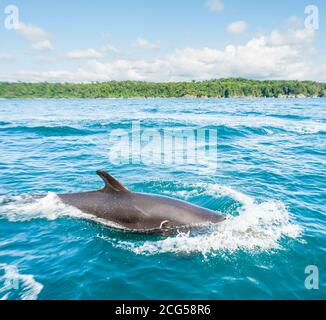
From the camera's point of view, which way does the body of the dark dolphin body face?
to the viewer's right

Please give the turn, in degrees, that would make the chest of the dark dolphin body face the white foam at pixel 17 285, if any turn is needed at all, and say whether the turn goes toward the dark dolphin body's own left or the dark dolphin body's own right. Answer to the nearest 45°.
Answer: approximately 135° to the dark dolphin body's own right

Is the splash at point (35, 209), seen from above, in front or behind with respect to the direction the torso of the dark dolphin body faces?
behind

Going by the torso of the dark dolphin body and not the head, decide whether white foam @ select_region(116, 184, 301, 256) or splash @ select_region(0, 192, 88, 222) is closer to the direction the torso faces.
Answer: the white foam
